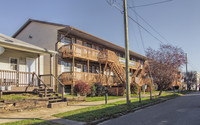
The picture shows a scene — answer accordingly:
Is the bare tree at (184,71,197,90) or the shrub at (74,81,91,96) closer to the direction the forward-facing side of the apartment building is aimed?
the shrub

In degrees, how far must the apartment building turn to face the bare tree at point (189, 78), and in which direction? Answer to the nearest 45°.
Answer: approximately 90° to its left

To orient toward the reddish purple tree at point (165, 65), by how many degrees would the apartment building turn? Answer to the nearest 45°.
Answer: approximately 45° to its left

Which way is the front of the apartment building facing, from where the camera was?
facing the viewer and to the right of the viewer
